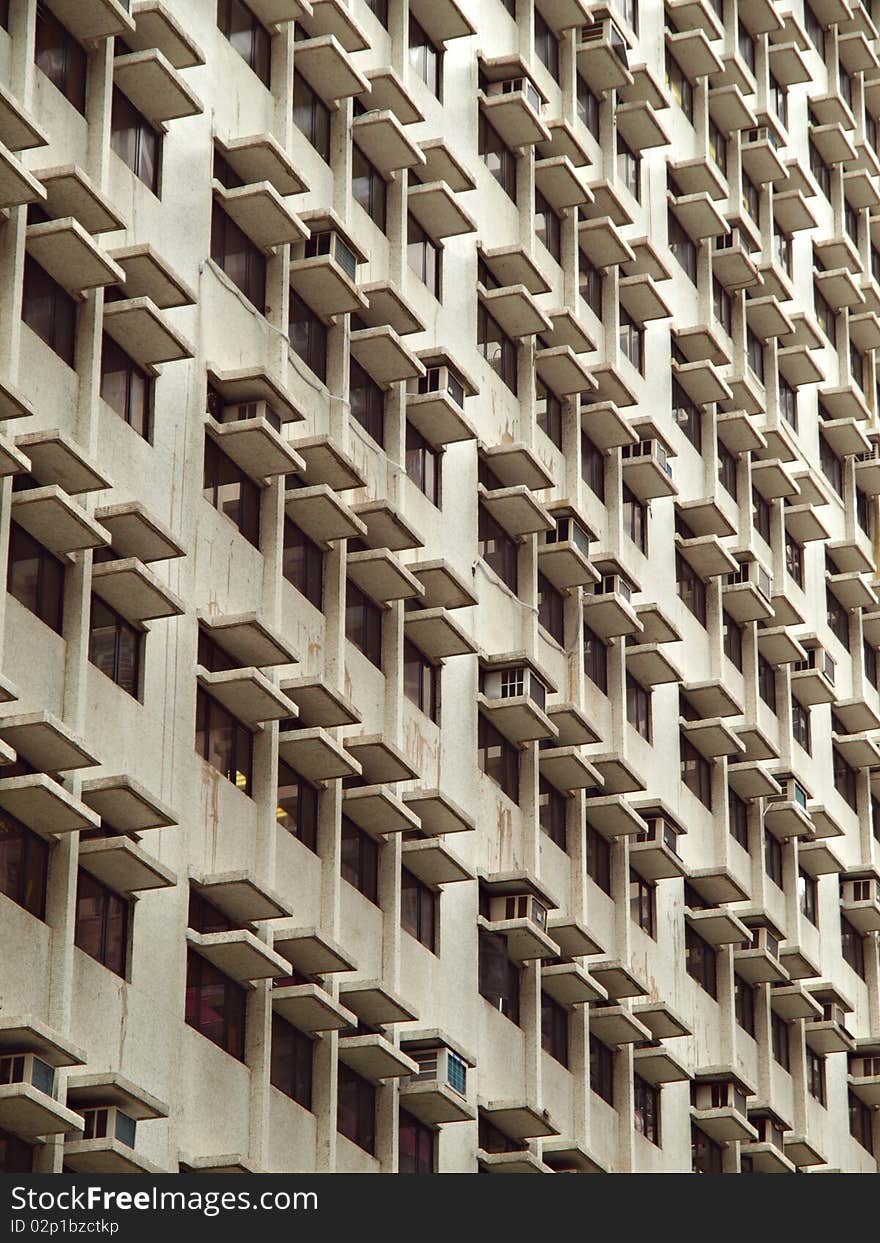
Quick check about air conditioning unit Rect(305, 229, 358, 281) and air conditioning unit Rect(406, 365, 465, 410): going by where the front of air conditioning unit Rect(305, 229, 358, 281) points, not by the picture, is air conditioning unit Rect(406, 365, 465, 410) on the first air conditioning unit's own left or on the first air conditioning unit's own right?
on the first air conditioning unit's own left

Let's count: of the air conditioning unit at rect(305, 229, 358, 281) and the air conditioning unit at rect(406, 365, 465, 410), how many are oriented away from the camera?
0

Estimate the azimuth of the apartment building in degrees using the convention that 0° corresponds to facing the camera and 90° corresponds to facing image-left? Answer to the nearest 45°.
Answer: approximately 315°

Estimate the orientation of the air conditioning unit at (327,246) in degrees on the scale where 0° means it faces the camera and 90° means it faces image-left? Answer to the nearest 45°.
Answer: approximately 315°

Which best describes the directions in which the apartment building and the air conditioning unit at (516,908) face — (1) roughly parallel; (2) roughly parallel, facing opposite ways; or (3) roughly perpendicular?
roughly parallel

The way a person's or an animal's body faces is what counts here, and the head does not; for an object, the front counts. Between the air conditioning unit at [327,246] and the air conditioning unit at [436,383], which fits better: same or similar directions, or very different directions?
same or similar directions

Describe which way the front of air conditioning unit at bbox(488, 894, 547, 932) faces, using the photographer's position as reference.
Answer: facing the viewer and to the right of the viewer

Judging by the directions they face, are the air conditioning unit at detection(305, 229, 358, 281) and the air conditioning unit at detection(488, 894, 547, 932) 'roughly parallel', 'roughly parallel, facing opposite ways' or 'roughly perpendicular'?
roughly parallel

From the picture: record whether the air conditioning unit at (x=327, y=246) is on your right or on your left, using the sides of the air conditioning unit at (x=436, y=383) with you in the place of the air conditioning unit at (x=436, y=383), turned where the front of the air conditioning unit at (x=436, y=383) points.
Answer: on your right

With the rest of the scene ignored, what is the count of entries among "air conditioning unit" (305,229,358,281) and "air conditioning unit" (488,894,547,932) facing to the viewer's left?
0

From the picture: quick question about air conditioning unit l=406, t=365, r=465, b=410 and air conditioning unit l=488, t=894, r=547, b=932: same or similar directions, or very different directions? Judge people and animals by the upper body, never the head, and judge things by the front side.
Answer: same or similar directions

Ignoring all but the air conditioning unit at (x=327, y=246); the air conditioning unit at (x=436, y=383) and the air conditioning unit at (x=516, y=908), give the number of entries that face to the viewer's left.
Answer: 0
